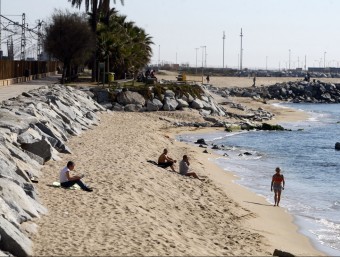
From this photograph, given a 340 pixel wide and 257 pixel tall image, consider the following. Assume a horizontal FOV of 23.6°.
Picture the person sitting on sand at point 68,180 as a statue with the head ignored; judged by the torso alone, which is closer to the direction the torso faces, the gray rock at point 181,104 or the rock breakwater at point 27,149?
the gray rock

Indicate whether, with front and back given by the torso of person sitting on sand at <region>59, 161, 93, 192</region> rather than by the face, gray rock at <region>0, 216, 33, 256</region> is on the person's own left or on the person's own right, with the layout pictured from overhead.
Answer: on the person's own right

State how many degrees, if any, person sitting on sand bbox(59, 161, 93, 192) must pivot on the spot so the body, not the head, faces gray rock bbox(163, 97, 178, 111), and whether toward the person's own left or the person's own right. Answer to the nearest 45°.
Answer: approximately 90° to the person's own left

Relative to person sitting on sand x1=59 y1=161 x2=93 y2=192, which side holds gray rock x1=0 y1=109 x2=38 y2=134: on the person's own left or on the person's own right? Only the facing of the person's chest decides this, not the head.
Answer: on the person's own left

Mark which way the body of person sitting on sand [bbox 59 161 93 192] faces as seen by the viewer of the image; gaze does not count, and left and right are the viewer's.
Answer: facing to the right of the viewer

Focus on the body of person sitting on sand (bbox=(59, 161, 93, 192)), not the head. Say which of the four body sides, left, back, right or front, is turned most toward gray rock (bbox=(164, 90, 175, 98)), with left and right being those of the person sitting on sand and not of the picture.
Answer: left

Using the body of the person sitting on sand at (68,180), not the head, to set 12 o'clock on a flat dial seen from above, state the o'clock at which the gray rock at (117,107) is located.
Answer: The gray rock is roughly at 9 o'clock from the person sitting on sand.

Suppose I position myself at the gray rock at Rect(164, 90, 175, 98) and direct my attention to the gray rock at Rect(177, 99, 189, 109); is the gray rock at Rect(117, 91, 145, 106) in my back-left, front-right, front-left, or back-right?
back-right

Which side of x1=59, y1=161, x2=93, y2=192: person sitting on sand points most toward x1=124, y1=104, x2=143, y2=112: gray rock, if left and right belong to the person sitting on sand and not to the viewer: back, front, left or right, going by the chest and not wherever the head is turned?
left

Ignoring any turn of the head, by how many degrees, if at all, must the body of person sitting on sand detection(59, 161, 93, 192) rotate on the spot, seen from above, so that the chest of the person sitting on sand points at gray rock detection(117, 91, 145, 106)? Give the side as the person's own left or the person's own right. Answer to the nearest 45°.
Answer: approximately 90° to the person's own left
